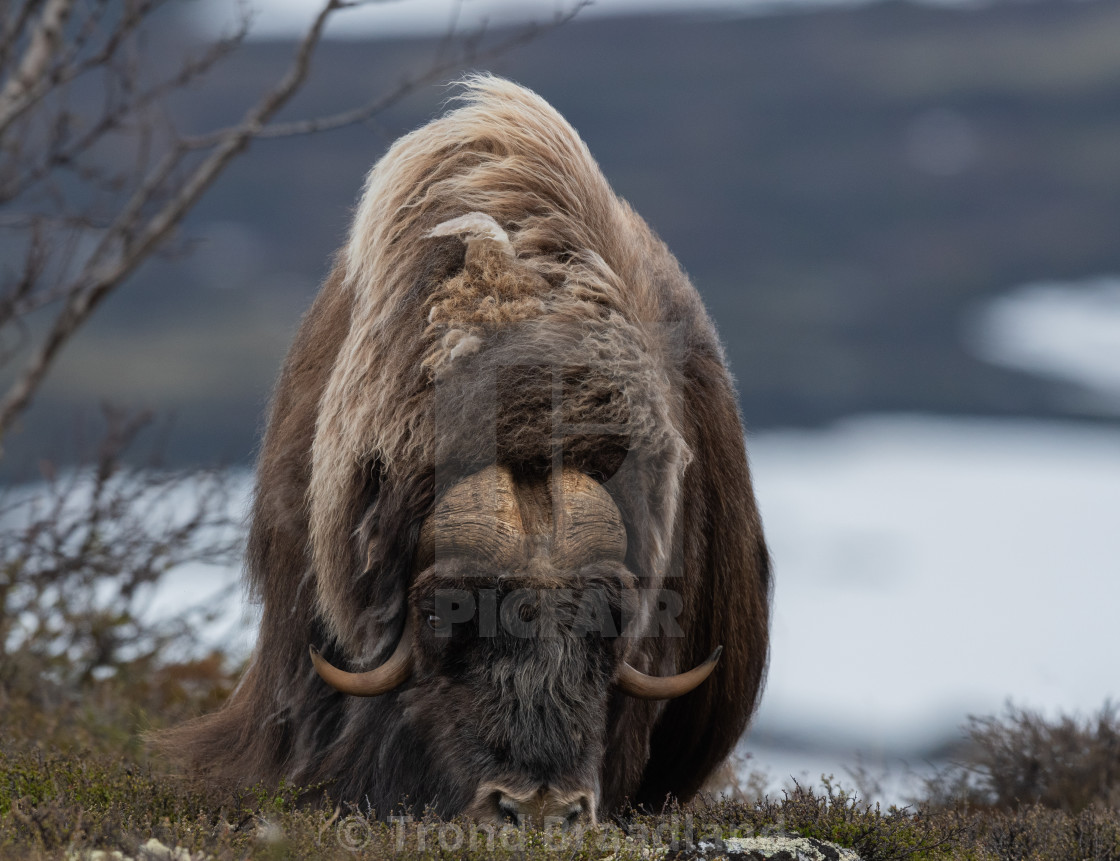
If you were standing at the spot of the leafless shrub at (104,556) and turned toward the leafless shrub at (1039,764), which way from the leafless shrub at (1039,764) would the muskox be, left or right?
right

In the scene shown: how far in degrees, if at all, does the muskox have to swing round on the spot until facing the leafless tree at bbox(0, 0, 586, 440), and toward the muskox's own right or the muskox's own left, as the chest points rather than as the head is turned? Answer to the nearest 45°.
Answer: approximately 135° to the muskox's own right

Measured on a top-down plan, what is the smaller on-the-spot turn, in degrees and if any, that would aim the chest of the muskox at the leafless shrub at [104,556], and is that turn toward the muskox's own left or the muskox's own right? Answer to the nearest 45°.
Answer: approximately 135° to the muskox's own right

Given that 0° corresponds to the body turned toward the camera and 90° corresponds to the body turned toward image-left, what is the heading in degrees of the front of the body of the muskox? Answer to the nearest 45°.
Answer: approximately 0°
